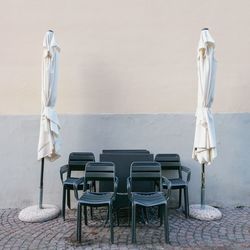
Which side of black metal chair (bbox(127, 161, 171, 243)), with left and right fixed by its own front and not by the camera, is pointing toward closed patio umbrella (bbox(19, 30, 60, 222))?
right

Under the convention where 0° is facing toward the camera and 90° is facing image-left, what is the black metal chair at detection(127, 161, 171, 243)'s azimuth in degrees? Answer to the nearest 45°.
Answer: approximately 0°

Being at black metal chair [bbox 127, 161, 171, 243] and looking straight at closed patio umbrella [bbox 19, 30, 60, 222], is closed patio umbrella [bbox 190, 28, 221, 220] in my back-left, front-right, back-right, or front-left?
back-right
